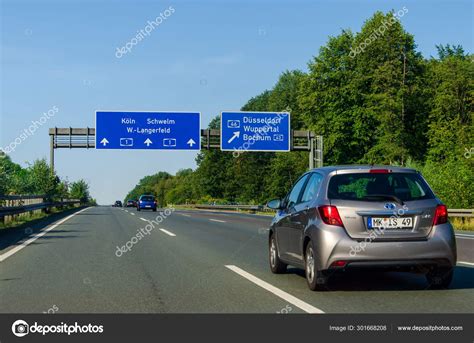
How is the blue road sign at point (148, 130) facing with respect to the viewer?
toward the camera

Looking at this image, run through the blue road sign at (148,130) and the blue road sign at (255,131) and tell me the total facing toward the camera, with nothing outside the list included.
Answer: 2

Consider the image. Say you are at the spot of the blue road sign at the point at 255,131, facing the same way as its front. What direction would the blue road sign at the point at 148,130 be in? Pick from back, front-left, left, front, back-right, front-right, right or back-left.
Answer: right

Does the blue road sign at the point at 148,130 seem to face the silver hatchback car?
yes

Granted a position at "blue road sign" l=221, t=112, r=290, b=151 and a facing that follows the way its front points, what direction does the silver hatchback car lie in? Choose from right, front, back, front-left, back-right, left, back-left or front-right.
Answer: front

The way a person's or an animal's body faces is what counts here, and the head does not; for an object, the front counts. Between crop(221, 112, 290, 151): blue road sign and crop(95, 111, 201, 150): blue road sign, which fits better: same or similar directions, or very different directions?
same or similar directions

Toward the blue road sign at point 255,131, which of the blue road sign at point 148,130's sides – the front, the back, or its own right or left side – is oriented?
left

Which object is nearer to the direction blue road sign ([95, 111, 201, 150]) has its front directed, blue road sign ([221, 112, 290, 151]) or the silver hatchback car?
the silver hatchback car

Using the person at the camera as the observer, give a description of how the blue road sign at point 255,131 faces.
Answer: facing the viewer
